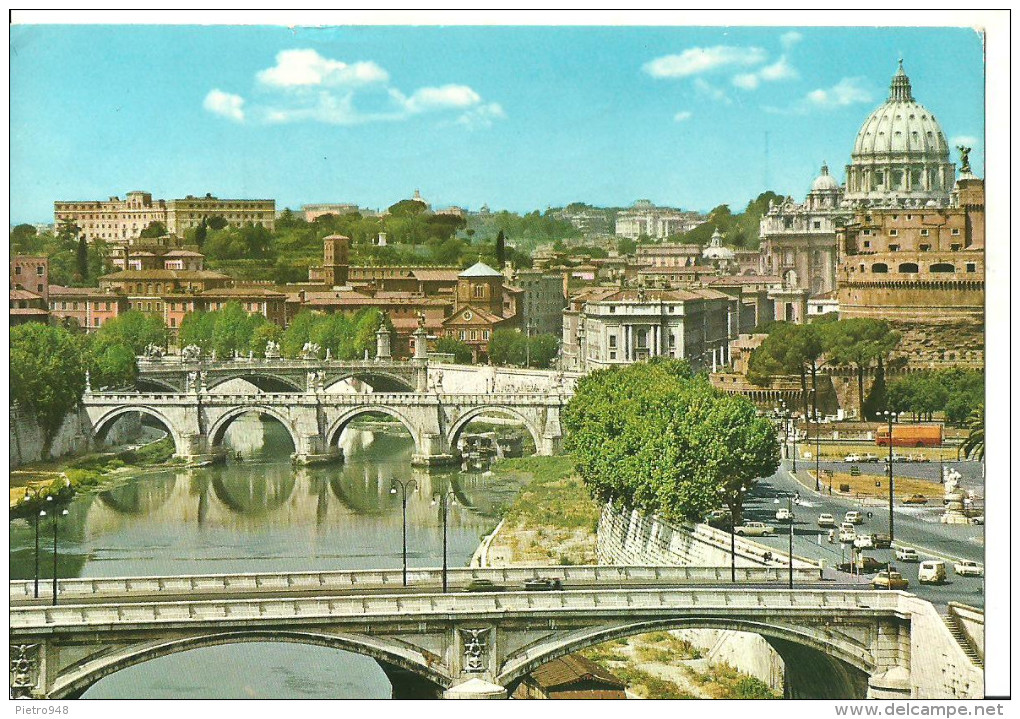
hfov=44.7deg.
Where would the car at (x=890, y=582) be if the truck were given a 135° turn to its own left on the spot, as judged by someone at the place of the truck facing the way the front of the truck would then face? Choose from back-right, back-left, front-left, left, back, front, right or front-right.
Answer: front-right

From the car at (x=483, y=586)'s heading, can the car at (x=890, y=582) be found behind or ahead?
ahead

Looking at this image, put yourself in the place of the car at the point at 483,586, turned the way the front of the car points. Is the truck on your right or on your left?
on your left

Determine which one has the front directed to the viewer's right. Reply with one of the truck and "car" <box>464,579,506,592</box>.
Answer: the car

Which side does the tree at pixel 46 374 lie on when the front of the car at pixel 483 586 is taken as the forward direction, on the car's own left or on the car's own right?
on the car's own left

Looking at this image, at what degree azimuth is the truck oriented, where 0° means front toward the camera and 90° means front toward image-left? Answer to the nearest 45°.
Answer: approximately 90°

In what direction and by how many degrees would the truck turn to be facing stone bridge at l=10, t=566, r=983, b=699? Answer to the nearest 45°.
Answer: approximately 90° to its left

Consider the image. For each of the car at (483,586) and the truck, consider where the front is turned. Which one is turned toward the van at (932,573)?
the car at (483,586)

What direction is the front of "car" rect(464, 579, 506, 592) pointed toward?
to the viewer's right

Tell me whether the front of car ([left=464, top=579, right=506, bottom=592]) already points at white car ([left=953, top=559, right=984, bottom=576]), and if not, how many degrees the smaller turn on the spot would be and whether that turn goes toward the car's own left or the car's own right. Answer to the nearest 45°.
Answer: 0° — it already faces it

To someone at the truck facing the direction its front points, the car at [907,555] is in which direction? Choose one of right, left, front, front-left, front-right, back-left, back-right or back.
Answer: left

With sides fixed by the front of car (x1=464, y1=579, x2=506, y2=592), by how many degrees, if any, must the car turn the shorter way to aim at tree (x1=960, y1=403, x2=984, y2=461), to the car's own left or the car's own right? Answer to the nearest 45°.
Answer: approximately 45° to the car's own left

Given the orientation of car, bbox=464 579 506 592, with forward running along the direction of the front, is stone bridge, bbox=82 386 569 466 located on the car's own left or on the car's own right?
on the car's own left

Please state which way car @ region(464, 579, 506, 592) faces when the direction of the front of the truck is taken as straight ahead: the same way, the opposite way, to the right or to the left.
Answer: the opposite way

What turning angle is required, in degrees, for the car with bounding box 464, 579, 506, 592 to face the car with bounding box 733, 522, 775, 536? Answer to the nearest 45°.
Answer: approximately 45° to its left

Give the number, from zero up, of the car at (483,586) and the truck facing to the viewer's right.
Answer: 1
